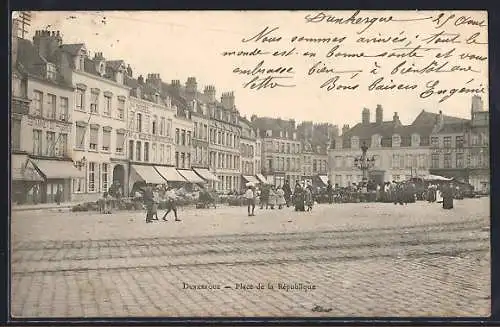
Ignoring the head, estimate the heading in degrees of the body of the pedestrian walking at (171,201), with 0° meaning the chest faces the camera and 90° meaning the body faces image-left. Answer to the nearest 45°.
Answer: approximately 270°

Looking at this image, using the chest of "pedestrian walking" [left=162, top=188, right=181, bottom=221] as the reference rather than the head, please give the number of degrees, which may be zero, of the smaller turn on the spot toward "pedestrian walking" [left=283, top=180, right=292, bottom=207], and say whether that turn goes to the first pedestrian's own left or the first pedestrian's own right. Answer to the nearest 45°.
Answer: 0° — they already face them

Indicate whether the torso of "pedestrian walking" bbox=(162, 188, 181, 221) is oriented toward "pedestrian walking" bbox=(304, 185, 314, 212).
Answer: yes

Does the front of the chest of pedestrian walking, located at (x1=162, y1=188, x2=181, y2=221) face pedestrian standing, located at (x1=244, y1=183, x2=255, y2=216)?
yes

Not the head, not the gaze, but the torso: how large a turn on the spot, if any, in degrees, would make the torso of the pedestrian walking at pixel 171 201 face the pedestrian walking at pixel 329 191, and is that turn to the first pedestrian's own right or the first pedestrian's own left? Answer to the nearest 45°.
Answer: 0° — they already face them
